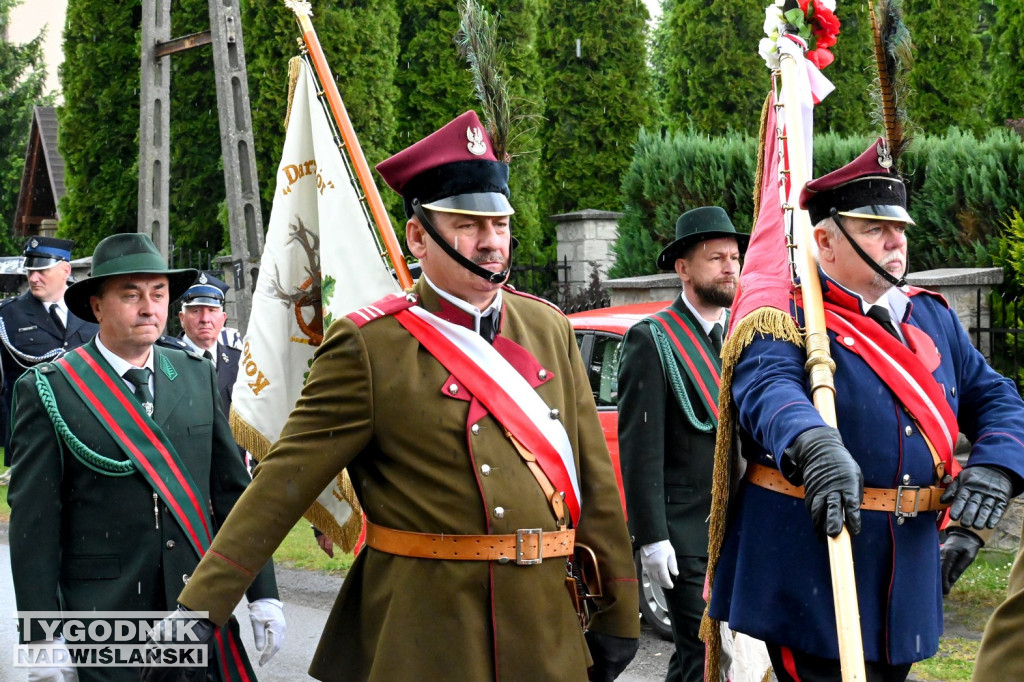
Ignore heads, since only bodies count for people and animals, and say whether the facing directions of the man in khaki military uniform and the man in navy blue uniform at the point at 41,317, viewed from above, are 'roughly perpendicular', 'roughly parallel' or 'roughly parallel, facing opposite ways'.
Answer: roughly parallel

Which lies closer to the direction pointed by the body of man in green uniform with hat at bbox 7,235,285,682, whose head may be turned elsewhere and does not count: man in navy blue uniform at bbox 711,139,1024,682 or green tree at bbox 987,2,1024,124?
the man in navy blue uniform

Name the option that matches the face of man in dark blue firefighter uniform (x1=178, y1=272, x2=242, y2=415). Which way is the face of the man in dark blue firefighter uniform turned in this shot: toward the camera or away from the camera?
toward the camera

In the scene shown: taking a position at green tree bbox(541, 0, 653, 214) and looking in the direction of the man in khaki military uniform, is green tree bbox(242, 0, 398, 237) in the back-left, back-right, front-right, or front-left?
front-right

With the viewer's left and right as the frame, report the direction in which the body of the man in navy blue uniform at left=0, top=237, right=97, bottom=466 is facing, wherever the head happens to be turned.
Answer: facing the viewer and to the right of the viewer

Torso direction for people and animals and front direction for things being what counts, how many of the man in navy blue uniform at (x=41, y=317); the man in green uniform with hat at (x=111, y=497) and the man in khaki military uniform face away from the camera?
0

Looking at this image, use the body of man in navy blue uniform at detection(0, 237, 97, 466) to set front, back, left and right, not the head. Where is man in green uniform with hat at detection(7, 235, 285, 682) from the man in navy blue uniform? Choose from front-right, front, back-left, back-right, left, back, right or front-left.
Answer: front-right

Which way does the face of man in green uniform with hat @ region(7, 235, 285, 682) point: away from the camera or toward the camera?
toward the camera

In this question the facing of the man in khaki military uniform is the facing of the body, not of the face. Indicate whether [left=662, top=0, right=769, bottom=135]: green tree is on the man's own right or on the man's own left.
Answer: on the man's own left

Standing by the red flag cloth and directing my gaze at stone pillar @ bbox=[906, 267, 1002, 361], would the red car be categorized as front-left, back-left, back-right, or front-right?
front-left

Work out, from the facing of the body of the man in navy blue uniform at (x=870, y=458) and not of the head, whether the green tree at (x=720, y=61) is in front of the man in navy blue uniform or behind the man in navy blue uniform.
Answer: behind
